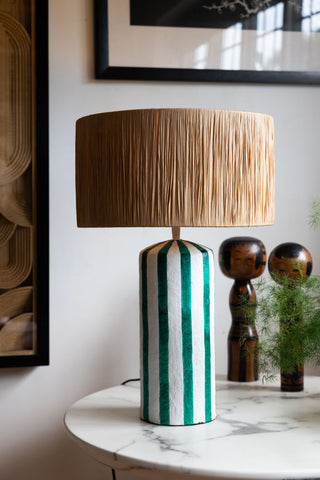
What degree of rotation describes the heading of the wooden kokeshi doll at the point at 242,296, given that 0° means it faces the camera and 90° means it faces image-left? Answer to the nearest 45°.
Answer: approximately 0°

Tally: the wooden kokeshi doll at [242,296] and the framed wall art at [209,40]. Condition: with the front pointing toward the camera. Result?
2

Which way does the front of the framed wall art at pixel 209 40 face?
toward the camera
